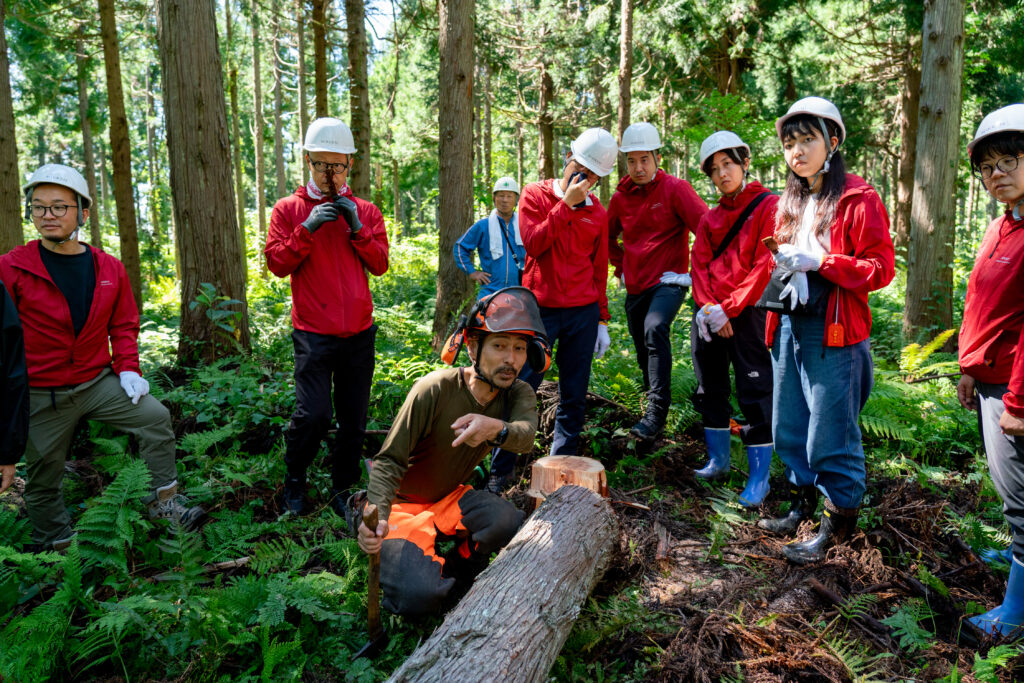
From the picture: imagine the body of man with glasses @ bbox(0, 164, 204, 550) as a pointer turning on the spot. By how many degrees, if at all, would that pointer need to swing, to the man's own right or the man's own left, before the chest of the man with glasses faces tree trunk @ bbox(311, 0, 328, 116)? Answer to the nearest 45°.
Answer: approximately 135° to the man's own left

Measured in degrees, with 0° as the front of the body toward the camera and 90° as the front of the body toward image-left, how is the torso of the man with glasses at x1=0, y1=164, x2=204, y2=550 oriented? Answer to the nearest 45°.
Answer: approximately 0°

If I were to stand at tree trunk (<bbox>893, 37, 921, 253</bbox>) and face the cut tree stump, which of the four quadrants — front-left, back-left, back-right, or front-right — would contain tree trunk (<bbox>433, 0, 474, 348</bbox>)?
front-right

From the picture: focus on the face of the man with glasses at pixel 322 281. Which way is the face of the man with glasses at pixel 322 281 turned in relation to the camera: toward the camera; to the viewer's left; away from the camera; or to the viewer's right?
toward the camera

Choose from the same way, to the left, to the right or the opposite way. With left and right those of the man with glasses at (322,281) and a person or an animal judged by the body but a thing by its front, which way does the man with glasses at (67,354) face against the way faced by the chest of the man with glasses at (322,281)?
the same way

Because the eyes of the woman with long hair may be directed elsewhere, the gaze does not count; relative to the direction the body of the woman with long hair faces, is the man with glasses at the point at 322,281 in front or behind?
in front

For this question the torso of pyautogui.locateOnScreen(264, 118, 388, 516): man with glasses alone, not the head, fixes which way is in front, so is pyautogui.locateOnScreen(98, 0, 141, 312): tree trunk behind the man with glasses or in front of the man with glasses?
behind

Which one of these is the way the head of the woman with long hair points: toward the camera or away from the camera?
toward the camera

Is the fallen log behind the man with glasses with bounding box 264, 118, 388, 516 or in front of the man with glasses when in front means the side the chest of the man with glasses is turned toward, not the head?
in front

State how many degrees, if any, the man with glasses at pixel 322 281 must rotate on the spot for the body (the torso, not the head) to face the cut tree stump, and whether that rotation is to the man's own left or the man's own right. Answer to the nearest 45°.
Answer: approximately 45° to the man's own left

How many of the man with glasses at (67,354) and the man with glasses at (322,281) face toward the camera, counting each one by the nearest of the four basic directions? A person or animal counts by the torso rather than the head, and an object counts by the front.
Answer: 2

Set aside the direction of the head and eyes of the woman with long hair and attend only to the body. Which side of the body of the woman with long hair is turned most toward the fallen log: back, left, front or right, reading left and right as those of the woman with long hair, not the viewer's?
front

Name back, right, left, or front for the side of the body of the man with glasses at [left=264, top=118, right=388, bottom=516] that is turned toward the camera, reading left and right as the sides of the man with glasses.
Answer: front

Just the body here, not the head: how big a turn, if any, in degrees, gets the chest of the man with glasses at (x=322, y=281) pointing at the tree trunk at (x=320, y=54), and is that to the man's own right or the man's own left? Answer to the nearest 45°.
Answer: approximately 180°

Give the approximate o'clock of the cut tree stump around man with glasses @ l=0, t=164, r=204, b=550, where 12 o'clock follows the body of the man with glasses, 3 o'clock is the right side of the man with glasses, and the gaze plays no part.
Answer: The cut tree stump is roughly at 10 o'clock from the man with glasses.
